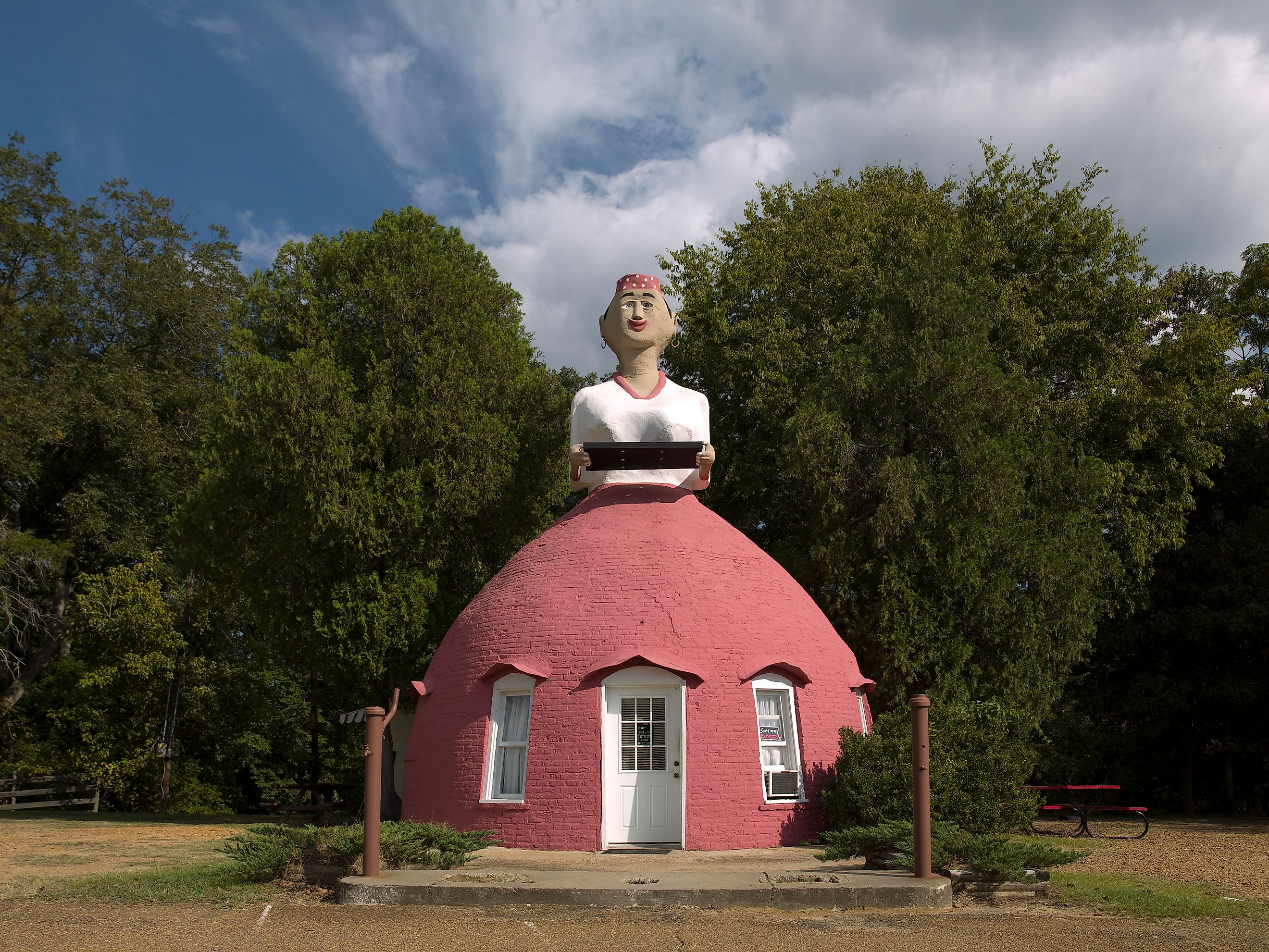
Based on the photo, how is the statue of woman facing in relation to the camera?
toward the camera

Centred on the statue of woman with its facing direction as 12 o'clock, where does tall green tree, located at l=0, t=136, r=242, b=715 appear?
The tall green tree is roughly at 4 o'clock from the statue of woman.

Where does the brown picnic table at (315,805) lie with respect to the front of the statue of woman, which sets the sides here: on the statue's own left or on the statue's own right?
on the statue's own right

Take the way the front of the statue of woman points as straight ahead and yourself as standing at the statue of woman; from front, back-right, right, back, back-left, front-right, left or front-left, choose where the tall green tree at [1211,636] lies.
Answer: back-left

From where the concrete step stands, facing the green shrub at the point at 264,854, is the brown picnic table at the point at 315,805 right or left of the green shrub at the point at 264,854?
right

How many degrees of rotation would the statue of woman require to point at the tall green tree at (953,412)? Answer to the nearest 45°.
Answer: approximately 135° to its left
